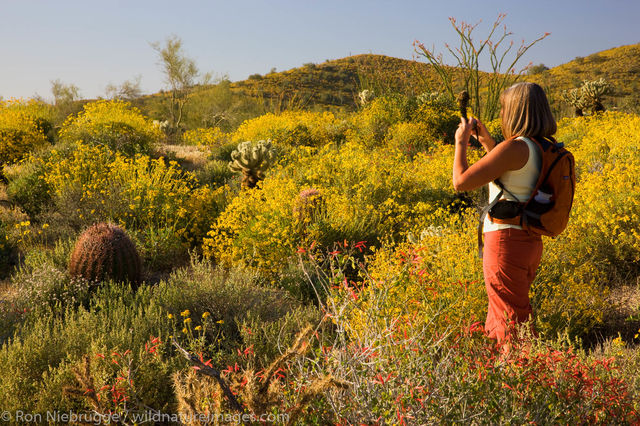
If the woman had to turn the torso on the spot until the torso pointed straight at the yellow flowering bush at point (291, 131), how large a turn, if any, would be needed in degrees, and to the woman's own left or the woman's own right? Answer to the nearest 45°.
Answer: approximately 45° to the woman's own right

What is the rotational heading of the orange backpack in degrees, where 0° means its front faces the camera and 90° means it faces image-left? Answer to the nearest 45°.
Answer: approximately 270°

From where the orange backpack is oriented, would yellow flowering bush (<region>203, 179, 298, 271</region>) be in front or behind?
behind

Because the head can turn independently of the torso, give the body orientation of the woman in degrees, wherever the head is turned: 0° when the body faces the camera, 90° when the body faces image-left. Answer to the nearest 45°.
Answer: approximately 90°

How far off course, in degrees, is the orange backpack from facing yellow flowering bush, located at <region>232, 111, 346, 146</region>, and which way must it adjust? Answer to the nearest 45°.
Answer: approximately 135° to its left

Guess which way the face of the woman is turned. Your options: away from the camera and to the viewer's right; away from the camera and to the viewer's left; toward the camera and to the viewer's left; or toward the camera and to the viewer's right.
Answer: away from the camera and to the viewer's left

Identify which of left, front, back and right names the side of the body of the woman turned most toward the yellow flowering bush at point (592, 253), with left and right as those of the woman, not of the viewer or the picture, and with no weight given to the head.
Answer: right
